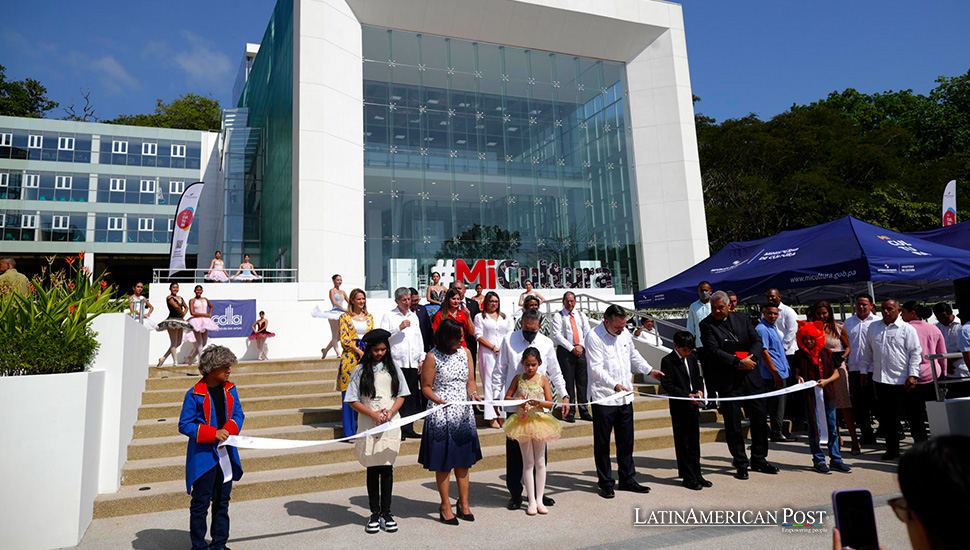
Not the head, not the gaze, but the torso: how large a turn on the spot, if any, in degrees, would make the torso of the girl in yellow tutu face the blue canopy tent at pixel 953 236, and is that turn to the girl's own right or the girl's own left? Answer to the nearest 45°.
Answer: approximately 135° to the girl's own left

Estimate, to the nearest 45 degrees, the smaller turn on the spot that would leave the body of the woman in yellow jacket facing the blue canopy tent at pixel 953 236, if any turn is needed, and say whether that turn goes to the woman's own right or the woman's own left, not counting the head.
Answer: approximately 45° to the woman's own left

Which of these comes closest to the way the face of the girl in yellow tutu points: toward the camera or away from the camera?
toward the camera

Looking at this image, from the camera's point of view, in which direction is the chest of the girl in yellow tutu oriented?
toward the camera

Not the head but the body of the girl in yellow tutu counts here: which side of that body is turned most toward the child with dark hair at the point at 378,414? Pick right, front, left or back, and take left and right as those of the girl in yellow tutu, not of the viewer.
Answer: right

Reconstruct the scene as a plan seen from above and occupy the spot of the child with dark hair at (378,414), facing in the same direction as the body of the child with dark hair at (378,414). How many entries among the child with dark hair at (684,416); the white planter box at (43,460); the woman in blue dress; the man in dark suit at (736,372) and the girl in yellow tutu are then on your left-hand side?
4

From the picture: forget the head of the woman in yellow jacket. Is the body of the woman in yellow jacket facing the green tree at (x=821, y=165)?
no

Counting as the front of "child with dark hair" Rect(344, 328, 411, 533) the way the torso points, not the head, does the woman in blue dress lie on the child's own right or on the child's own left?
on the child's own left

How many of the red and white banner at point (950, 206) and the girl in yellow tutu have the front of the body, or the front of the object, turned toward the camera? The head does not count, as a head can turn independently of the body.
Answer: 2

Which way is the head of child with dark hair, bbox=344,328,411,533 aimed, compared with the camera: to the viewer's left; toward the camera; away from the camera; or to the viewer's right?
toward the camera

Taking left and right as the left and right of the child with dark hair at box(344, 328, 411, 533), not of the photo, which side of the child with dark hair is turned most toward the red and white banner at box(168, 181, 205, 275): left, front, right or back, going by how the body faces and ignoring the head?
back

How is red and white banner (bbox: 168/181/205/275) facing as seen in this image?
toward the camera

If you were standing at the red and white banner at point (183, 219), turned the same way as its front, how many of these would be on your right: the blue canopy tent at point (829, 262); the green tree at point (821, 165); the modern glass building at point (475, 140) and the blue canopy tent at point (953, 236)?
0

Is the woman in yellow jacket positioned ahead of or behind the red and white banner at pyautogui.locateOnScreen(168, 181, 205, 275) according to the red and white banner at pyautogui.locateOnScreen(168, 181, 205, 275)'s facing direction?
ahead
